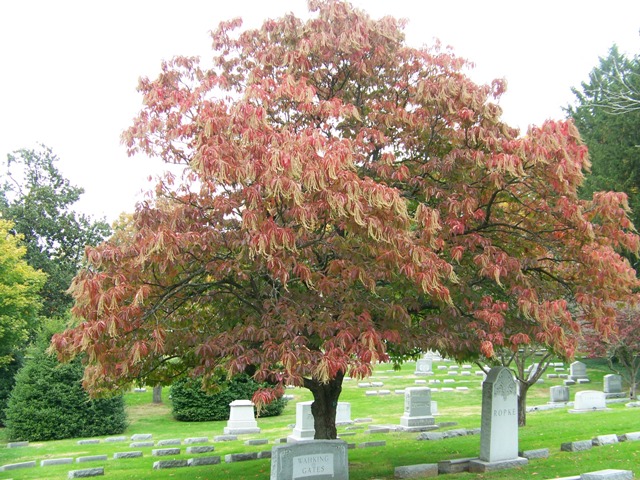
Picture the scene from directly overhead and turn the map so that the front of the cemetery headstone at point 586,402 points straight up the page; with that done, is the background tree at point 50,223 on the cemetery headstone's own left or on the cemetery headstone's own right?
on the cemetery headstone's own right

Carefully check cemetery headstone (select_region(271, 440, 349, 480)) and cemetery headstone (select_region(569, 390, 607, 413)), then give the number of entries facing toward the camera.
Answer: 2

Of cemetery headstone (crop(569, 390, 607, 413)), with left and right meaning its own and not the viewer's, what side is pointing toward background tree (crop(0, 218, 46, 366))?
right

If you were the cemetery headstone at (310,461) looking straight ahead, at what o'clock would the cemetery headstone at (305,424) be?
the cemetery headstone at (305,424) is roughly at 6 o'clock from the cemetery headstone at (310,461).

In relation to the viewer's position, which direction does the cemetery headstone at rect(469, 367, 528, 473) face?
facing the viewer and to the right of the viewer

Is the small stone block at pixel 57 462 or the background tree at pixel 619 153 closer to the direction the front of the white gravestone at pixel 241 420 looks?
the small stone block

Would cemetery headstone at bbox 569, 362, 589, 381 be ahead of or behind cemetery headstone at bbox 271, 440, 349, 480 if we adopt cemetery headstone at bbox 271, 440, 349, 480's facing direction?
behind

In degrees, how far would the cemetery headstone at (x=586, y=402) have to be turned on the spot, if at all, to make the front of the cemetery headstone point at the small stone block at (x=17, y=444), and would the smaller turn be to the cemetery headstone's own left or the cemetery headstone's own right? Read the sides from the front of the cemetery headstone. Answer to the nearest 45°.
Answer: approximately 45° to the cemetery headstone's own right

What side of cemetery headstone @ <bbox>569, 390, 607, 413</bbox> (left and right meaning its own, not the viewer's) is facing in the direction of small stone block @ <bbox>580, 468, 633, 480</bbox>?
front
